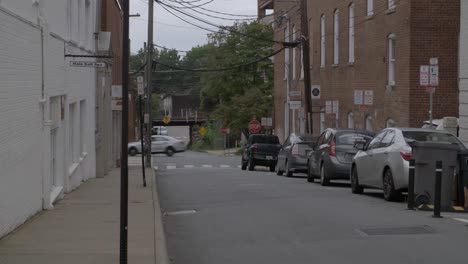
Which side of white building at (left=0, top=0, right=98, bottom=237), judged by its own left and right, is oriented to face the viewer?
right

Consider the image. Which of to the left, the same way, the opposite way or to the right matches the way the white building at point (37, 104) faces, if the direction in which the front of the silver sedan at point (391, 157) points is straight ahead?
to the right

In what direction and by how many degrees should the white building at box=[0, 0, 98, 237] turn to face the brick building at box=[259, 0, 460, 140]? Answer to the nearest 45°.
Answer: approximately 45° to its left

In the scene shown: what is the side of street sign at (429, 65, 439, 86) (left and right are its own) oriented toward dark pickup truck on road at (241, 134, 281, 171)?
back

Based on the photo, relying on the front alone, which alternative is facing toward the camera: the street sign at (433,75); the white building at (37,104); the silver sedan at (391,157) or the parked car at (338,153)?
the street sign

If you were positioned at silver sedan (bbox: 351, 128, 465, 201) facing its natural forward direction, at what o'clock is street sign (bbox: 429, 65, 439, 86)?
The street sign is roughly at 2 o'clock from the silver sedan.

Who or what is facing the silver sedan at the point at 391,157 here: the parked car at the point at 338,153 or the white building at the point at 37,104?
the white building

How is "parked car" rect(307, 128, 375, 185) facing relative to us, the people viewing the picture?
facing away from the viewer and to the left of the viewer

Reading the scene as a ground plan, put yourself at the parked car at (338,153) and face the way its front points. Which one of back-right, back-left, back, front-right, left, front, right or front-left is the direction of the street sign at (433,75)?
back

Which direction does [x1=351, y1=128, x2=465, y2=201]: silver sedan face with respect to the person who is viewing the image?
facing away from the viewer and to the left of the viewer

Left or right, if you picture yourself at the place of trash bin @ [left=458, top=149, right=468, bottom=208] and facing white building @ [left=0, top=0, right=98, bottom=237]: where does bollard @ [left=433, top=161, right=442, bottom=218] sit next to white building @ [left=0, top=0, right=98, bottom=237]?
left

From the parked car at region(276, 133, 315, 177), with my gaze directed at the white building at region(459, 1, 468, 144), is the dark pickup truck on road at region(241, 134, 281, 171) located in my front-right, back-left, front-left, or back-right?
back-left
